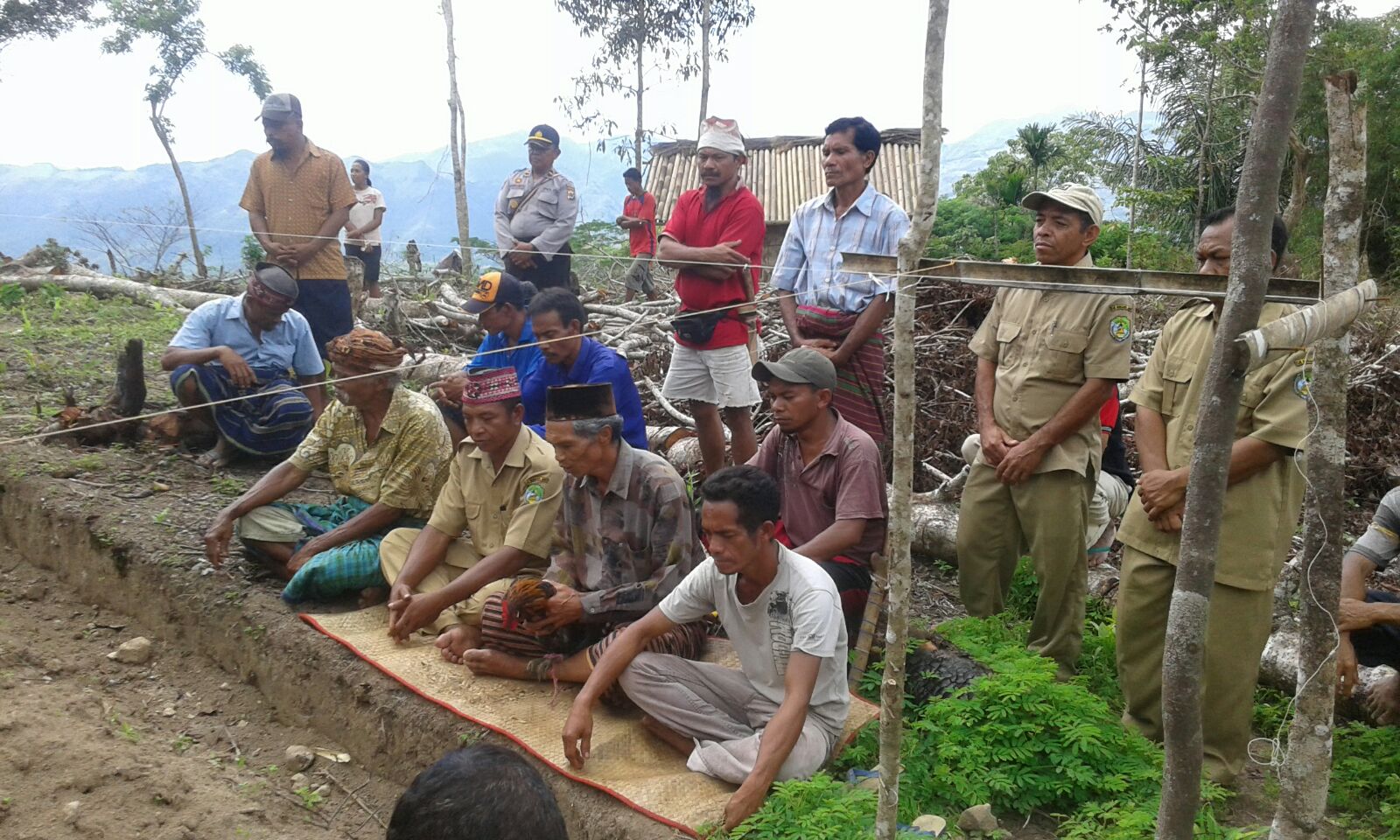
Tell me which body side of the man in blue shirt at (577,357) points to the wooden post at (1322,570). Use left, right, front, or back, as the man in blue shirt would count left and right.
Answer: left

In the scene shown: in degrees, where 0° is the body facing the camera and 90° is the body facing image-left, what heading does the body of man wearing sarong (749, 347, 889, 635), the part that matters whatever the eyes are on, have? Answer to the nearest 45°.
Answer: approximately 45°

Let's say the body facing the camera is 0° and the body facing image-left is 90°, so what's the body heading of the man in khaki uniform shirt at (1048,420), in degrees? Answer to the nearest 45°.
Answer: approximately 45°

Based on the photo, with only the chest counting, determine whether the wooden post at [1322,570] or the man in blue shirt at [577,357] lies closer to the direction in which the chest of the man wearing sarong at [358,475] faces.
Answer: the wooden post

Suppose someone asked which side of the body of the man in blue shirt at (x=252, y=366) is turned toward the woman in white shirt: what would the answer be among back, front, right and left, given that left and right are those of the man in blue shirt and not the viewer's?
back

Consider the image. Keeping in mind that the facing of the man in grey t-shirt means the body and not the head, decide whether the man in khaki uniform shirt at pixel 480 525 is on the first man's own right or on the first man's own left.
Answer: on the first man's own right

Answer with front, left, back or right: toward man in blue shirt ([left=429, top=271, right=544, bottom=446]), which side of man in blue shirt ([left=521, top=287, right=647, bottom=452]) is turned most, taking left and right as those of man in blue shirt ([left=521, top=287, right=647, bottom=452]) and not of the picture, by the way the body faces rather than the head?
right

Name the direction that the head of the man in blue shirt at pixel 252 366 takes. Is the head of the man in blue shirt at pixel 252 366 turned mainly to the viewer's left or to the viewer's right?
to the viewer's right

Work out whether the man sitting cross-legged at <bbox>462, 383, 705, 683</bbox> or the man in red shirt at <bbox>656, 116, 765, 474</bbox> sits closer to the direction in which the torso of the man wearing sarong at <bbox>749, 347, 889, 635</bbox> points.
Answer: the man sitting cross-legged

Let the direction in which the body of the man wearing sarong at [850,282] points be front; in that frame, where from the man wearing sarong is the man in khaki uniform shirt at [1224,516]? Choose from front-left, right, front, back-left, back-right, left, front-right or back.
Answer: left

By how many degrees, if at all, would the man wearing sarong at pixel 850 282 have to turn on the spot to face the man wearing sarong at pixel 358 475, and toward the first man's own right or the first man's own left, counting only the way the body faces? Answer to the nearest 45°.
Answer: approximately 45° to the first man's own right

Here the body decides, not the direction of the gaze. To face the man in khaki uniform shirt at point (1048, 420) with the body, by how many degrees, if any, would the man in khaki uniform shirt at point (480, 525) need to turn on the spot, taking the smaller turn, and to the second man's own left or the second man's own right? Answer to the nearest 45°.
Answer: approximately 135° to the second man's own left

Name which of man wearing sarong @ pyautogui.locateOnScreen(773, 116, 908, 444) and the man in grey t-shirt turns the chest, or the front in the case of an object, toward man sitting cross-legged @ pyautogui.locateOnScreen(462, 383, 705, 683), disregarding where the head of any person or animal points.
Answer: the man wearing sarong

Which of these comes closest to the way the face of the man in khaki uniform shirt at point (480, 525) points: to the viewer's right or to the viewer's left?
to the viewer's left

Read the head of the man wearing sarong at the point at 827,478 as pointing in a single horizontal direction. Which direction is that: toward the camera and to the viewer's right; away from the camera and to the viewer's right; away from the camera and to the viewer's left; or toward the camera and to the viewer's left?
toward the camera and to the viewer's left

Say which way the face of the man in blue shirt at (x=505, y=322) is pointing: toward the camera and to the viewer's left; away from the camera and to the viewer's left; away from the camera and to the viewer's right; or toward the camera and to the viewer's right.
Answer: toward the camera and to the viewer's left

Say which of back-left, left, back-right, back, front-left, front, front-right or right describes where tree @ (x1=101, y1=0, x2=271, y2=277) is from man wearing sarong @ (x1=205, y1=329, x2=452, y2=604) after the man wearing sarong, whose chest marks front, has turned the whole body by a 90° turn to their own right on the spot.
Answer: front-right
